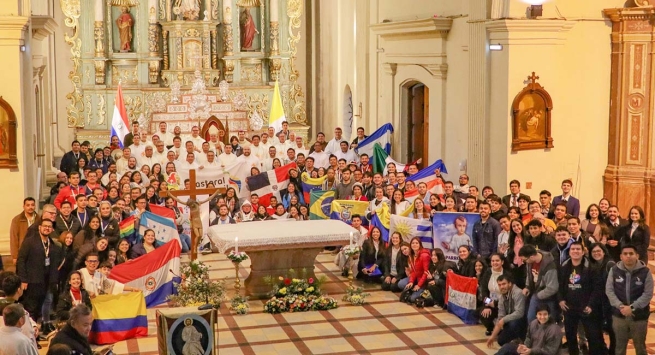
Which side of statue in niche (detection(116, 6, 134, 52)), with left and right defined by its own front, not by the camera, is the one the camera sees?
front

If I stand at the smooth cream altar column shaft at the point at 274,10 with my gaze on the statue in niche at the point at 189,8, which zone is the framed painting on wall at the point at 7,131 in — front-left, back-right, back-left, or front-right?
front-left

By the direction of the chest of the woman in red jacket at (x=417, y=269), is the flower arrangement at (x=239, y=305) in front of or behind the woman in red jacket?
in front

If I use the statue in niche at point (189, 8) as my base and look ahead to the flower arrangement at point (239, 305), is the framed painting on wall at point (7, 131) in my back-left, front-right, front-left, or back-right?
front-right

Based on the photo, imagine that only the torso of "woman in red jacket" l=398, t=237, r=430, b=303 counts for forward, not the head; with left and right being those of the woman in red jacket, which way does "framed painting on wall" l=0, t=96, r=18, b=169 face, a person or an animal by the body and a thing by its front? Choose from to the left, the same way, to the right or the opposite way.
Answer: to the left

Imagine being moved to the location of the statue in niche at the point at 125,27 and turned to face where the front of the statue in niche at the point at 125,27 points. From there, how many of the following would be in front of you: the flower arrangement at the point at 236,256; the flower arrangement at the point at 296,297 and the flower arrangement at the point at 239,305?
3

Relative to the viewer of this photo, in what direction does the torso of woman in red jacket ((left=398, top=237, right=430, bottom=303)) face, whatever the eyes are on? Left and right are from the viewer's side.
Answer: facing the viewer and to the left of the viewer

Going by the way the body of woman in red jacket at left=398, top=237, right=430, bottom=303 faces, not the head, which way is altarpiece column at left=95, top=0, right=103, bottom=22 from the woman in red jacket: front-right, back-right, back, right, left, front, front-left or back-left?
right
